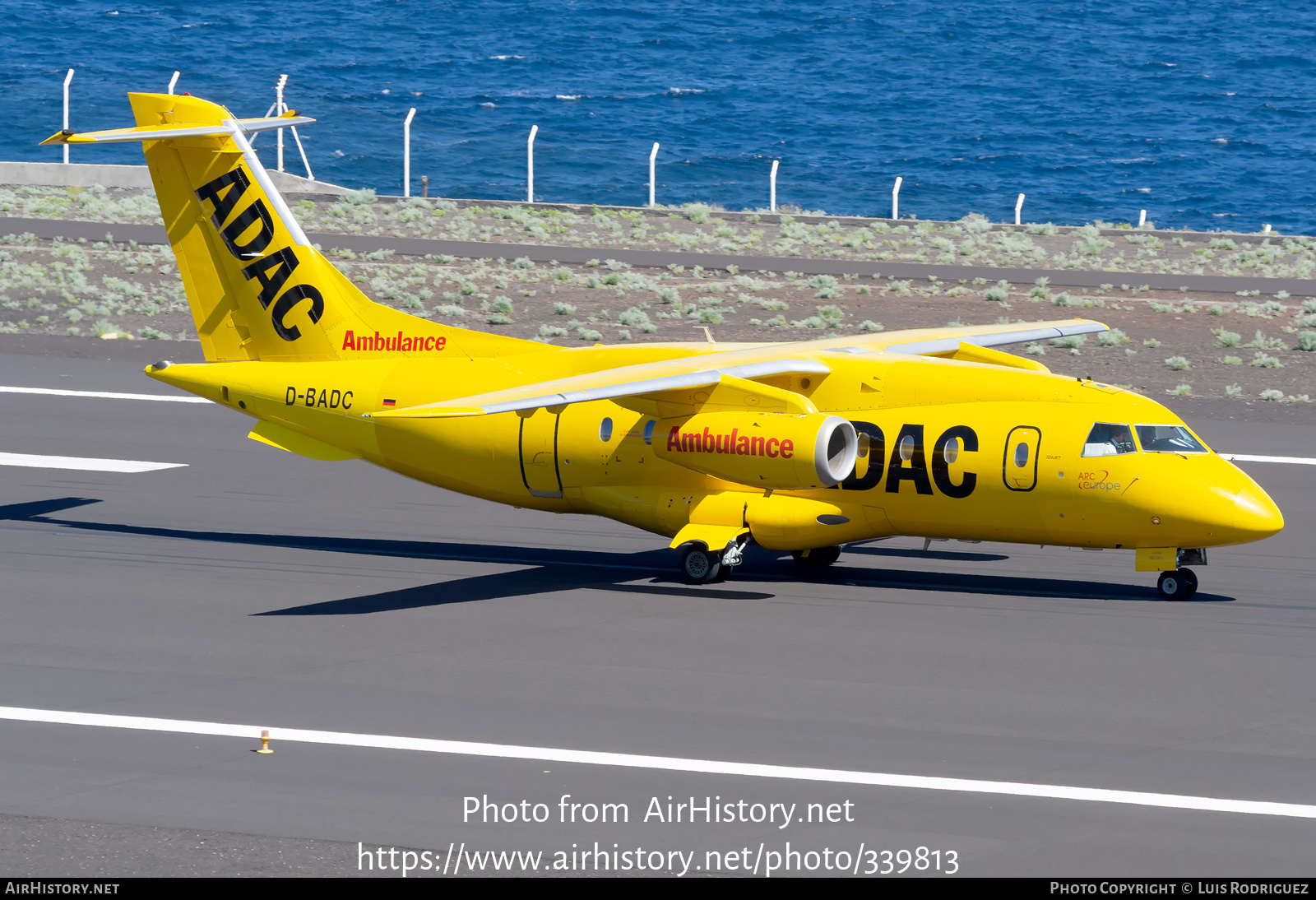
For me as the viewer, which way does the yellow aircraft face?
facing the viewer and to the right of the viewer
